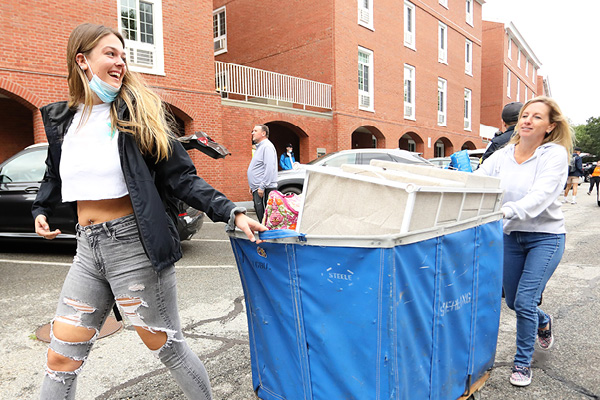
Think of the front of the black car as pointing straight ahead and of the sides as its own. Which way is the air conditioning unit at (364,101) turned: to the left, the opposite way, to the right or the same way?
to the left

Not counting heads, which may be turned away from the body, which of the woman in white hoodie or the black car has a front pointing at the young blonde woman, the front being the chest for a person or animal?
the woman in white hoodie

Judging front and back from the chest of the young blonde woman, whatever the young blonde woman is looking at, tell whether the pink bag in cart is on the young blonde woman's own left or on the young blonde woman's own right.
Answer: on the young blonde woman's own left

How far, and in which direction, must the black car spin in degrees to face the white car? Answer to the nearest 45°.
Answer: approximately 180°

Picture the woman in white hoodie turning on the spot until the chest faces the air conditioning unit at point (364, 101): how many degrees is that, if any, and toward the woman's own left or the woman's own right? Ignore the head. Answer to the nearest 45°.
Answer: approximately 90° to the woman's own right

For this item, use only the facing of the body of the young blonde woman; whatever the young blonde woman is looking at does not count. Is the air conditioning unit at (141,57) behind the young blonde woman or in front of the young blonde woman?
behind

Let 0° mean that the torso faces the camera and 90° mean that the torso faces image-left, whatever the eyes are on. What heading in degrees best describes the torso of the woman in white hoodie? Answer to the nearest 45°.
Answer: approximately 45°

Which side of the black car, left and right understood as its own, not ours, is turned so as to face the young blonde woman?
left

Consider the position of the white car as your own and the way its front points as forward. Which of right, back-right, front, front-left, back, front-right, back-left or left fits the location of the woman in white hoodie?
left

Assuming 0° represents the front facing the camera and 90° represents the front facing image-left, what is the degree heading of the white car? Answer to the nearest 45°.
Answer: approximately 90°

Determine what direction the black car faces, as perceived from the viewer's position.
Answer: facing to the left of the viewer

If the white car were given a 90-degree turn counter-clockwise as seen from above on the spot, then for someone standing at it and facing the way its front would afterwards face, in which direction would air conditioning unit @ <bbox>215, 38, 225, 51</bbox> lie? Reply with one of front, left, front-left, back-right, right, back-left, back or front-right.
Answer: back-right
